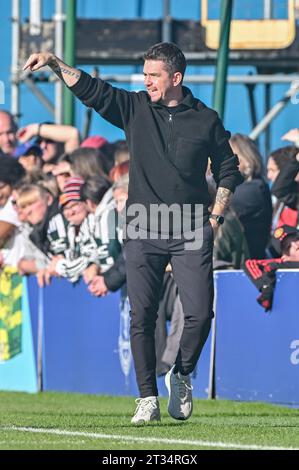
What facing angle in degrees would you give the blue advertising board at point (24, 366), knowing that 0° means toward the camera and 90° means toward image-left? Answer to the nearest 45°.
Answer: approximately 0°

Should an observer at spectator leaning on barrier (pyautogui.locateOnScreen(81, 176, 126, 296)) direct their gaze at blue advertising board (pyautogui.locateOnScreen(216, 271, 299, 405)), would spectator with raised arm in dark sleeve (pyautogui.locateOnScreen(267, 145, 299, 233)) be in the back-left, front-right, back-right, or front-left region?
front-left

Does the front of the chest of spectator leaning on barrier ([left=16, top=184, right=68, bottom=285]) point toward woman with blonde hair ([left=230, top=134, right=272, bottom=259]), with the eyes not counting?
no

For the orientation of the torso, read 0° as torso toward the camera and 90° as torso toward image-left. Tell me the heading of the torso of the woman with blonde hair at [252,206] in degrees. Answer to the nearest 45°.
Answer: approximately 90°

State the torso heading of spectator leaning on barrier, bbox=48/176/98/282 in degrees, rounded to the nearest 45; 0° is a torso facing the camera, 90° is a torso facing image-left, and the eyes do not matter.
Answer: approximately 45°

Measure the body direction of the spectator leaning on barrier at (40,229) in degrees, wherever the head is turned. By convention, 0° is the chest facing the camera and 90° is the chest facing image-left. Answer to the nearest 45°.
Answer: approximately 45°

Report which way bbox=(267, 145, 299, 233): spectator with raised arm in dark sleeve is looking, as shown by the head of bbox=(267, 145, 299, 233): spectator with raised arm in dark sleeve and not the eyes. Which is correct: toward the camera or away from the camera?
toward the camera

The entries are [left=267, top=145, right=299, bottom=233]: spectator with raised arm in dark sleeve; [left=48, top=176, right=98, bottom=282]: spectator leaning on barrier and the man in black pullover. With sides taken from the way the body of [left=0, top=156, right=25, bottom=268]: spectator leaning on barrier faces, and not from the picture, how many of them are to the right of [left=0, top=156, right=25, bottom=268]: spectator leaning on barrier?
0

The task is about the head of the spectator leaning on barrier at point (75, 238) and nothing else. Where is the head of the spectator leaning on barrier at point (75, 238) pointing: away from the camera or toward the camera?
toward the camera

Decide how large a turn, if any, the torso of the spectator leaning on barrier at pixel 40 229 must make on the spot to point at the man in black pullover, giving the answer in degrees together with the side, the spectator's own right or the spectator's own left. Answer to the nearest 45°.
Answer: approximately 45° to the spectator's own left
